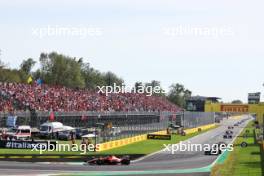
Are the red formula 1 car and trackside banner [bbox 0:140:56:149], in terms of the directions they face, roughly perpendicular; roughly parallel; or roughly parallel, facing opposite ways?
roughly perpendicular

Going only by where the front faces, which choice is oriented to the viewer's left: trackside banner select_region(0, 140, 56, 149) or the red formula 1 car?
the red formula 1 car

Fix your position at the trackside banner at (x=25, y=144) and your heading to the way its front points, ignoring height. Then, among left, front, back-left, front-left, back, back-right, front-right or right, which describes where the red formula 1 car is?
front-left

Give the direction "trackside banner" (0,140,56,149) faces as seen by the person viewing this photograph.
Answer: facing the viewer

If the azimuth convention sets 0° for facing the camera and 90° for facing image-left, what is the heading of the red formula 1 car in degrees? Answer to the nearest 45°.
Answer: approximately 90°

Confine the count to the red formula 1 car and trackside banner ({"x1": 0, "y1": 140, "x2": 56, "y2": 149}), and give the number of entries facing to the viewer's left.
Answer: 1

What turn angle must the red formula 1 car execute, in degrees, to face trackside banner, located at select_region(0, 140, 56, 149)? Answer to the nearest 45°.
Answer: approximately 45° to its right
